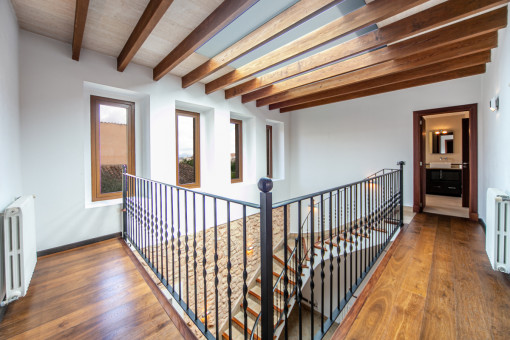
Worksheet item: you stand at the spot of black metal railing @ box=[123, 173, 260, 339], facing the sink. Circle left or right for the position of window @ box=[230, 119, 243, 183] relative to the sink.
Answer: left

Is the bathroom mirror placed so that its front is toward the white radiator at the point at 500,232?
yes

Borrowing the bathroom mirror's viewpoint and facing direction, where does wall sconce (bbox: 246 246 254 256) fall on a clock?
The wall sconce is roughly at 1 o'clock from the bathroom mirror.

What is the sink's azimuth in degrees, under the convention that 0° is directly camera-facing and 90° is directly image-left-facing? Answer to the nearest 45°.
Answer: approximately 0°

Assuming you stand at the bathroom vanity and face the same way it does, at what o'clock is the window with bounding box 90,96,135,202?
The window is roughly at 1 o'clock from the bathroom vanity.

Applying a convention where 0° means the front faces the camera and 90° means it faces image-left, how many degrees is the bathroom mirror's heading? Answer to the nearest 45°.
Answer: approximately 0°

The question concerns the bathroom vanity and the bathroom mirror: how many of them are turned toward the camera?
2

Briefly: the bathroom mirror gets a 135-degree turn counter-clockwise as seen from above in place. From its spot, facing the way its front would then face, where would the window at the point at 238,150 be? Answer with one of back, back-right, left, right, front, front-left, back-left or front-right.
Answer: back

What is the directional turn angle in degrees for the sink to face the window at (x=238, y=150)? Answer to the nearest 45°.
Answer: approximately 45° to its right
